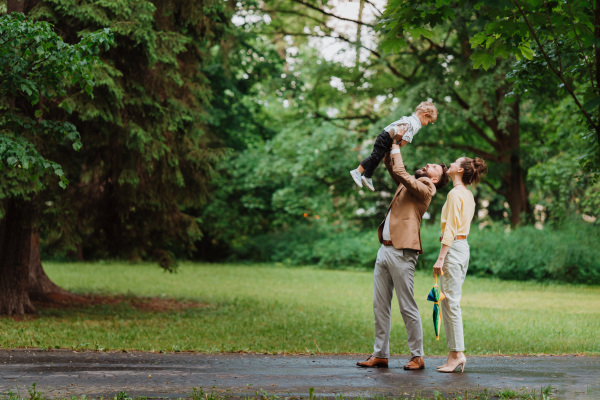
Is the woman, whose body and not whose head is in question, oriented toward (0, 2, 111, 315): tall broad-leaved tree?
yes

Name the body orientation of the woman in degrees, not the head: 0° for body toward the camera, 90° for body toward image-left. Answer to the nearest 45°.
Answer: approximately 90°

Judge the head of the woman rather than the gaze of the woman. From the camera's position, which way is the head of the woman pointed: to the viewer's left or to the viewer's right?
to the viewer's left
